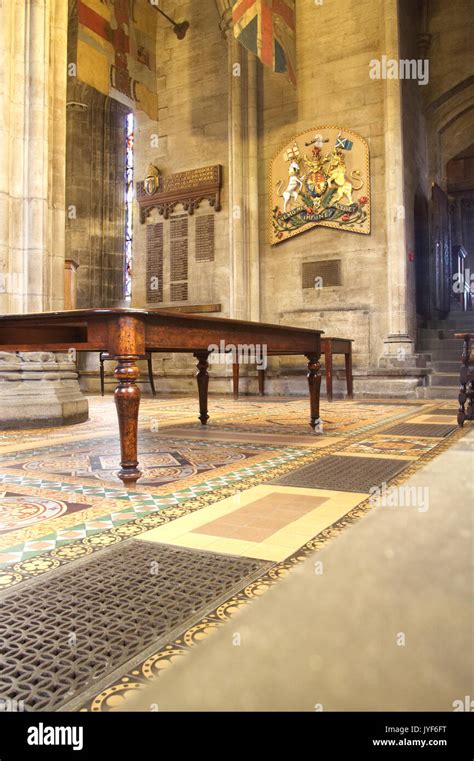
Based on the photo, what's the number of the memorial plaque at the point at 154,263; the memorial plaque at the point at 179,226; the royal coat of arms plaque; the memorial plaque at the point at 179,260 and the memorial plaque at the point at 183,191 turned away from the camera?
0

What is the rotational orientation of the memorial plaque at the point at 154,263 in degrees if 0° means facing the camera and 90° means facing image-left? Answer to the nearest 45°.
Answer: approximately 45°

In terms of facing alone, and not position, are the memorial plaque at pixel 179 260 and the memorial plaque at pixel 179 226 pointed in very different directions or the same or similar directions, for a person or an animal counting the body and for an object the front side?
same or similar directions

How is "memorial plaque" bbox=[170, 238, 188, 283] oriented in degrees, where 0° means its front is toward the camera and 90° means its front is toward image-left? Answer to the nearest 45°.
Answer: approximately 45°

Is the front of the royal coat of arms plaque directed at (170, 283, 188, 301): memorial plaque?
no

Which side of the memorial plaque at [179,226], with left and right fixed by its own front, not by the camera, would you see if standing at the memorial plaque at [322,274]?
left

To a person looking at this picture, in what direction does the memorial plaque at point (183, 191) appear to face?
facing the viewer and to the left of the viewer

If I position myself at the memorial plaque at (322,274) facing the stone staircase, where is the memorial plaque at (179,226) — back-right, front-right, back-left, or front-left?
back-left

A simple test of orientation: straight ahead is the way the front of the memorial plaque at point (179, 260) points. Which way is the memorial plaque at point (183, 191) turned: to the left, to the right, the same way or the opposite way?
the same way

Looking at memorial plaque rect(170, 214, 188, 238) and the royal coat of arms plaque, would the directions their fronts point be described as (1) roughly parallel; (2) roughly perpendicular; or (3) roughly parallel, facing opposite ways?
roughly parallel

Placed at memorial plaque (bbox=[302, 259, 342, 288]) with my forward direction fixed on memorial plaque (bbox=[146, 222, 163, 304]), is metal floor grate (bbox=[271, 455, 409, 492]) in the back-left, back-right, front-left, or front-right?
back-left

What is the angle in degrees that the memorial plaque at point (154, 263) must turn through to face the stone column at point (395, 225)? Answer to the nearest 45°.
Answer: approximately 90° to its left

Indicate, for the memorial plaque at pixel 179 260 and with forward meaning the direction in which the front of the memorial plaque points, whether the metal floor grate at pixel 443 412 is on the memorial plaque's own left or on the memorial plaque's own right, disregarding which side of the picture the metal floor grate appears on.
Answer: on the memorial plaque's own left

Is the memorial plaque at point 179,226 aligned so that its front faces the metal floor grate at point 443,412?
no

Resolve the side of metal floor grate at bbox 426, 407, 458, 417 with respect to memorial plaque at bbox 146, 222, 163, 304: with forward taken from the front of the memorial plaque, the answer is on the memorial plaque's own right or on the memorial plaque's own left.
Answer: on the memorial plaque's own left

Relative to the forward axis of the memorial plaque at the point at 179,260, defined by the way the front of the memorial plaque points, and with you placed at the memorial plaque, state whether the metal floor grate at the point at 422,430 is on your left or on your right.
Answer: on your left
